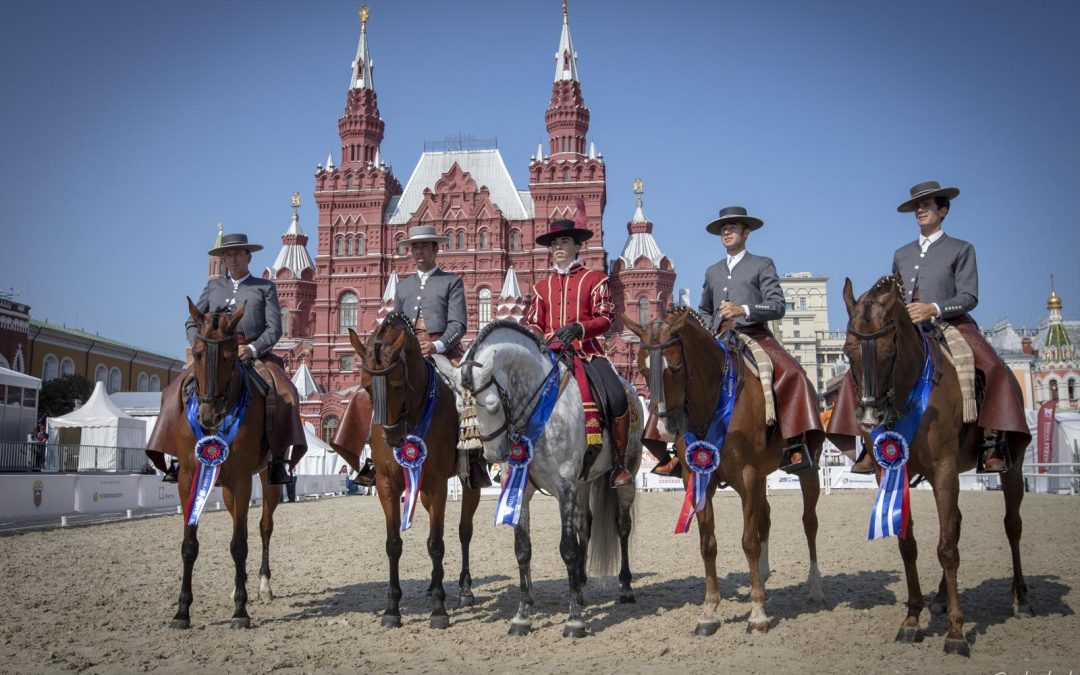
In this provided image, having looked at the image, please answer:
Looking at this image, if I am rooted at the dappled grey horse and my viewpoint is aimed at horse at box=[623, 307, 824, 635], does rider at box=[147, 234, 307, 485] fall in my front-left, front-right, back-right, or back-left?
back-left

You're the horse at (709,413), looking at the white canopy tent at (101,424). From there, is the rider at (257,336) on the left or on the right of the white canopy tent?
left

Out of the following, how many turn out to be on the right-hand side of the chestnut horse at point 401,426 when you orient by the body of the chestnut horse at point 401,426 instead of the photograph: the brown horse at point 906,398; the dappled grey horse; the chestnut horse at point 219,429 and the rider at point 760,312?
1

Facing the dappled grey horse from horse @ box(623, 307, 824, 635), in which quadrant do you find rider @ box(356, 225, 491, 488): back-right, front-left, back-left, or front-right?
front-right

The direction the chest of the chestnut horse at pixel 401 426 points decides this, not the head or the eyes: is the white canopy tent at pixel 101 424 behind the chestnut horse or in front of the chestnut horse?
behind

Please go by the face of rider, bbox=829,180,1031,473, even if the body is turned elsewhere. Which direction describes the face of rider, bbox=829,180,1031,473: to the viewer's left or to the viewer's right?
to the viewer's left

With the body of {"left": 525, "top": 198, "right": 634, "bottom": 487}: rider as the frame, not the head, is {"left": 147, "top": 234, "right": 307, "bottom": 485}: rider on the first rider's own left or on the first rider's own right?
on the first rider's own right

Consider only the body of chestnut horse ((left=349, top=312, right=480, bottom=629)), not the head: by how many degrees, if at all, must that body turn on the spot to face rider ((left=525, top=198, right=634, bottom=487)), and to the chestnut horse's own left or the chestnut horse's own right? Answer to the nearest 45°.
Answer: approximately 90° to the chestnut horse's own left

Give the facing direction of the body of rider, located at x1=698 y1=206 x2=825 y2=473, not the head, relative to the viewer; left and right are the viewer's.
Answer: facing the viewer and to the left of the viewer

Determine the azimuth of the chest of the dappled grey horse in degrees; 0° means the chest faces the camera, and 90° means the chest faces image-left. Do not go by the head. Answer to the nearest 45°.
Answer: approximately 45°

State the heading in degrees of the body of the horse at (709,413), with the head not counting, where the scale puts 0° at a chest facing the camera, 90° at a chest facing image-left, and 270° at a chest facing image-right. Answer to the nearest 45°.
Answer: approximately 45°

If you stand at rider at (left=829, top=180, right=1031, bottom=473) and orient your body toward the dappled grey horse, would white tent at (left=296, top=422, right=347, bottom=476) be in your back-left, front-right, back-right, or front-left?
front-right
